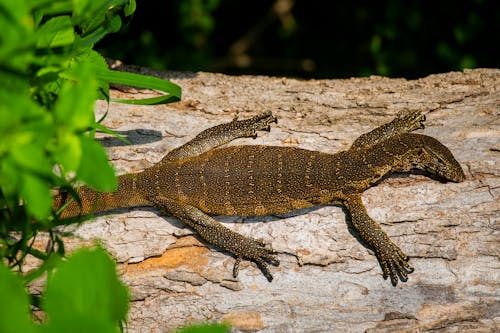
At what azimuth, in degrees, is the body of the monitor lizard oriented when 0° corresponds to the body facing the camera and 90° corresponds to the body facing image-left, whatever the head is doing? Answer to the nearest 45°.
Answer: approximately 270°
